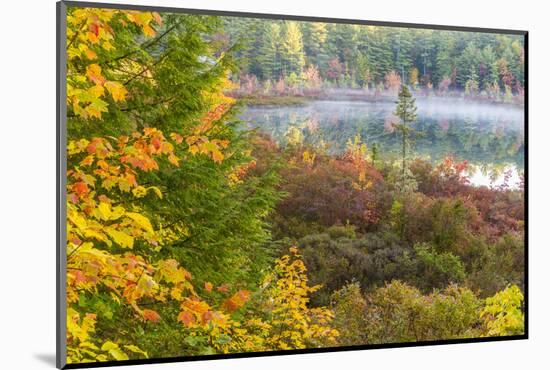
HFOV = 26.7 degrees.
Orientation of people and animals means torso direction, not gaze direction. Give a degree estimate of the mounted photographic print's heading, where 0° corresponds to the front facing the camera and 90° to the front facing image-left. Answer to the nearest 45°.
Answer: approximately 315°
